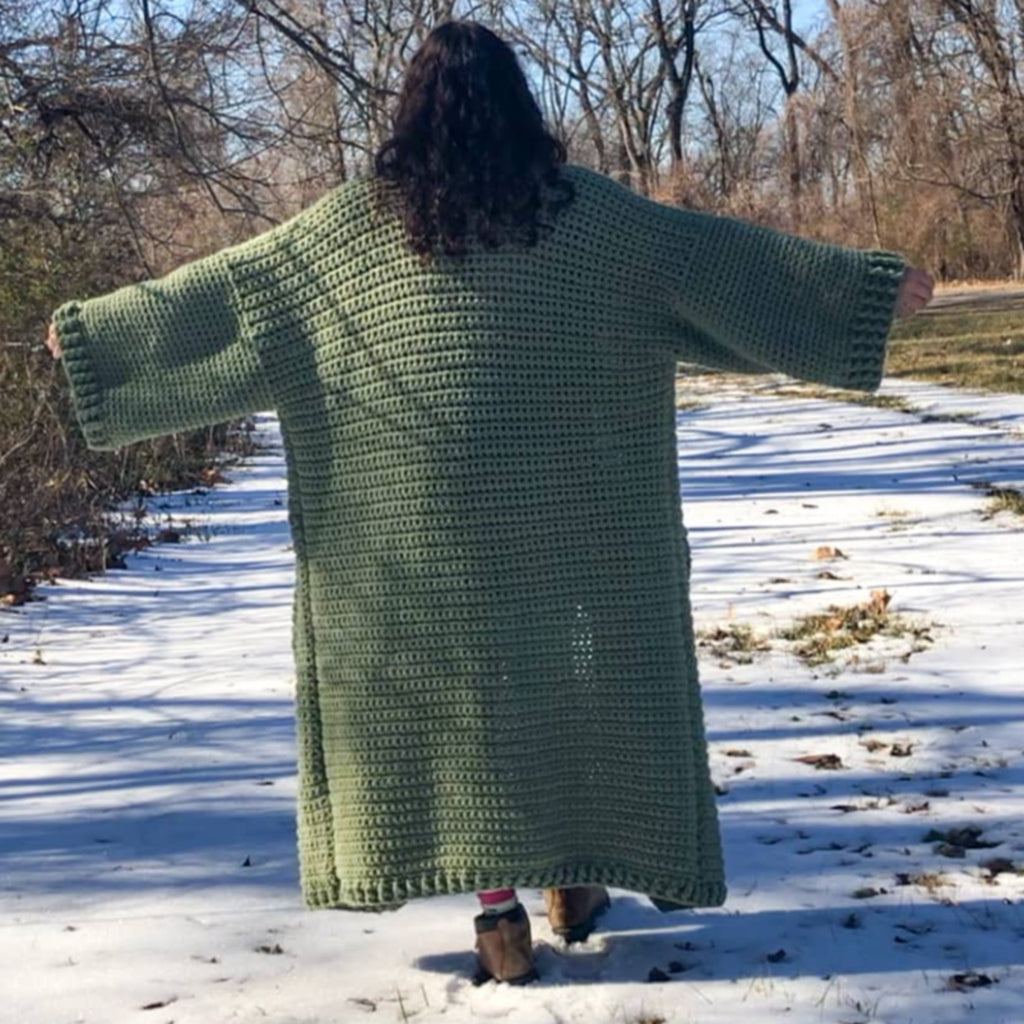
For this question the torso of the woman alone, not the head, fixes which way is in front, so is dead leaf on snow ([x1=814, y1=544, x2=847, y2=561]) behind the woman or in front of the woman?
in front

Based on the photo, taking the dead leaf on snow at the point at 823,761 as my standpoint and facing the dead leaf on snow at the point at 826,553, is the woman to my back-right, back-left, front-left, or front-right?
back-left

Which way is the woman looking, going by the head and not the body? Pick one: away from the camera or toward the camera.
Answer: away from the camera

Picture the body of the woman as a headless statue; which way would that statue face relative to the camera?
away from the camera

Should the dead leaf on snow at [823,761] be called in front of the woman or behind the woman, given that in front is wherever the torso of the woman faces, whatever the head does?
in front
